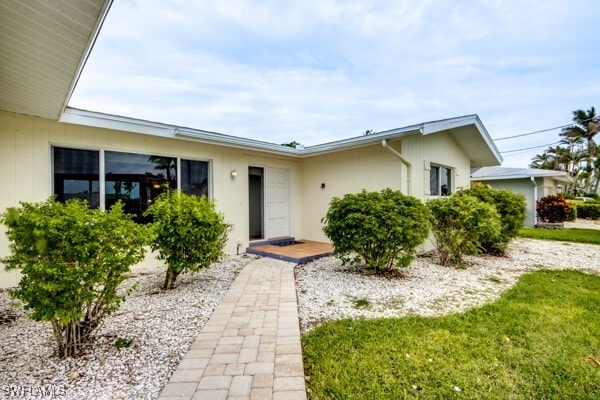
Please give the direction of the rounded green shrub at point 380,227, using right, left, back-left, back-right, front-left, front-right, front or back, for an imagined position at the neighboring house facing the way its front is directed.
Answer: front-right

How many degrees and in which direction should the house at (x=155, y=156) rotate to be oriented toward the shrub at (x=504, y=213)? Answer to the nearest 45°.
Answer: approximately 45° to its left

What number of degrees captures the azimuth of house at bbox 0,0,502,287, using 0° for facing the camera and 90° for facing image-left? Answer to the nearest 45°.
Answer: approximately 315°

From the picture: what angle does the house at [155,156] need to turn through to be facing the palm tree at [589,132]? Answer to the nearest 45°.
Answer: approximately 90° to its left

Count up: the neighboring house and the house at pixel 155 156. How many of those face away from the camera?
0

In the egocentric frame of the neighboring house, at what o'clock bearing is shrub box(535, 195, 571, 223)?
The shrub is roughly at 12 o'clock from the neighboring house.

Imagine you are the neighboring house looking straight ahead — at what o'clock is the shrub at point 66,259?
The shrub is roughly at 2 o'clock from the neighboring house.

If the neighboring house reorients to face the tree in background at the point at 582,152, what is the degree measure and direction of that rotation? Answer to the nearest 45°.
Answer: approximately 135° to its left

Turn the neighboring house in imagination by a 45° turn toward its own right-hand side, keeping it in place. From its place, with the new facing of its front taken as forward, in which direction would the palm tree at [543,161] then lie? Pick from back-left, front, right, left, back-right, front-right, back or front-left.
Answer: back
